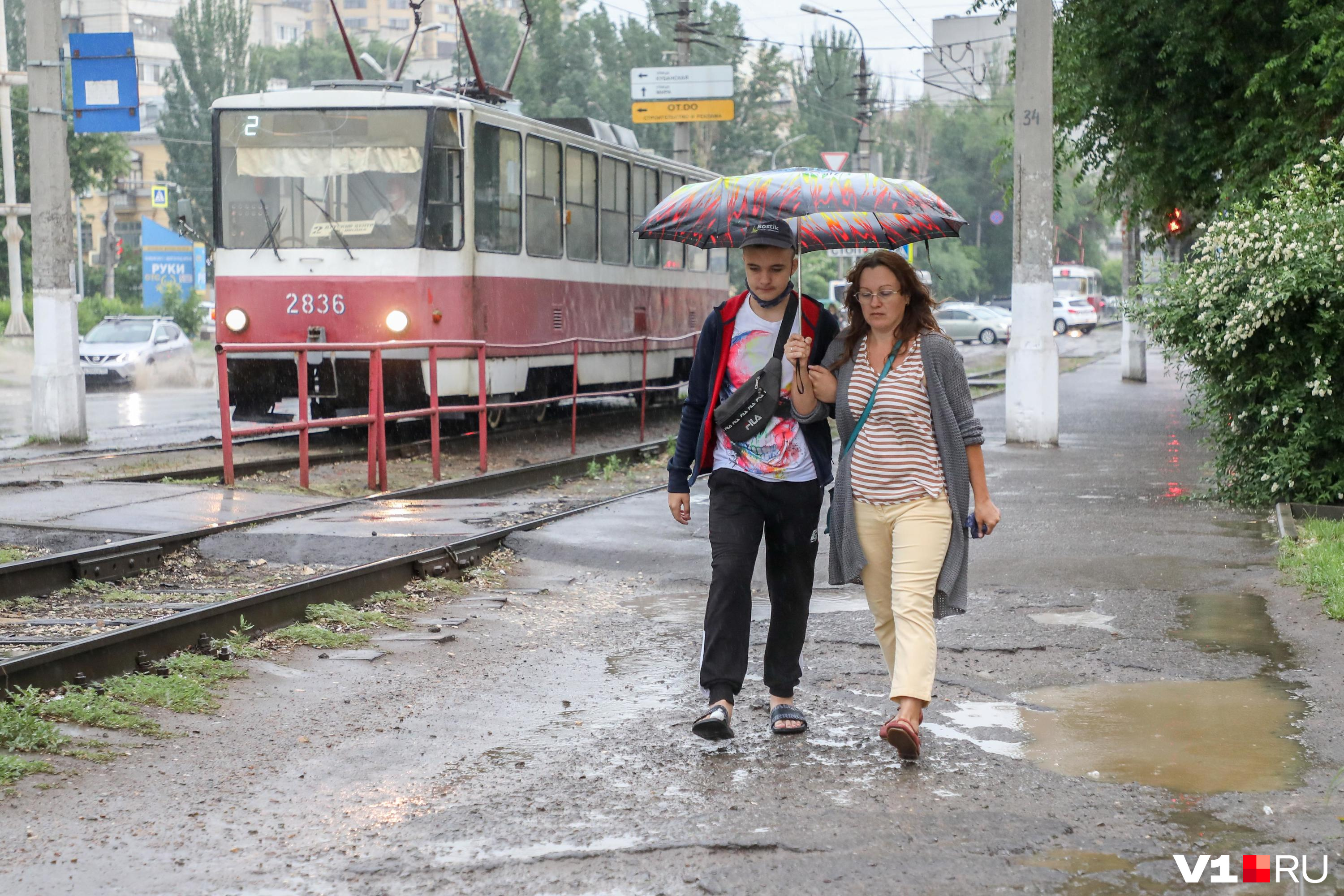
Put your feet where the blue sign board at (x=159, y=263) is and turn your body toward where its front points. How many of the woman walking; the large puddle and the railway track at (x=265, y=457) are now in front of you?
3

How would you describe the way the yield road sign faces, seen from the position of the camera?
facing the viewer

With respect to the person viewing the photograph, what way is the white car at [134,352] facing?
facing the viewer and to the left of the viewer

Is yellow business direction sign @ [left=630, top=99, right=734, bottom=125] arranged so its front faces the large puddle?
yes

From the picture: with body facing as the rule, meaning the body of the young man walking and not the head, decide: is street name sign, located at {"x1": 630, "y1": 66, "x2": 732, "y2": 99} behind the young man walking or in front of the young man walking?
behind

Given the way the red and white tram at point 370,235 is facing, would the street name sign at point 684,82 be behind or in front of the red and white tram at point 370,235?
behind

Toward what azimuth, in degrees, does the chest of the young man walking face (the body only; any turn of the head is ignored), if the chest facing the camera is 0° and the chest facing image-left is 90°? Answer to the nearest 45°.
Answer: approximately 0°

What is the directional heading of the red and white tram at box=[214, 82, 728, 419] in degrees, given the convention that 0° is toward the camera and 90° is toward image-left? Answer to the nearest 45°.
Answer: approximately 45°

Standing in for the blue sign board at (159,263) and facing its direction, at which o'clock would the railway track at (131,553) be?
The railway track is roughly at 12 o'clock from the blue sign board.

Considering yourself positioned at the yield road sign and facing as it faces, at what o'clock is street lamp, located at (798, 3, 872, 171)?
The street lamp is roughly at 6 o'clock from the yield road sign.

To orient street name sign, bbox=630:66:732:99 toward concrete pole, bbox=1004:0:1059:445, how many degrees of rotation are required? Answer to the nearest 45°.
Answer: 0° — it already faces it
